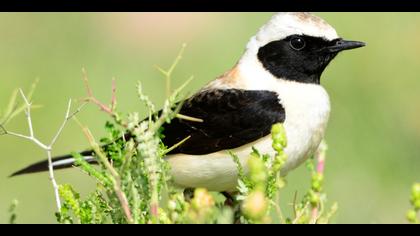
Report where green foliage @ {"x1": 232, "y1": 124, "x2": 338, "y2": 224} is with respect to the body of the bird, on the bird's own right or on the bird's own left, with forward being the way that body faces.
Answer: on the bird's own right

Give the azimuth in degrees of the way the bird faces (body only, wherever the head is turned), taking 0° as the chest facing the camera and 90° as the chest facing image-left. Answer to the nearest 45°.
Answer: approximately 270°

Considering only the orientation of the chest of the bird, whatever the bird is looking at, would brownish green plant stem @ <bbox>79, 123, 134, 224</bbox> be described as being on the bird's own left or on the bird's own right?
on the bird's own right
